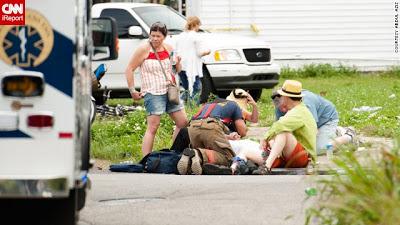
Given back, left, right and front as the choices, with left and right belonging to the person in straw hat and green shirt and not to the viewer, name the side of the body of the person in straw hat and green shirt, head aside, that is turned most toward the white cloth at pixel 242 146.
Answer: front

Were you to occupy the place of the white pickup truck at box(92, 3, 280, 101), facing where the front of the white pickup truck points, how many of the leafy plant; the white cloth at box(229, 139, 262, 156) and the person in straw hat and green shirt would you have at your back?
0

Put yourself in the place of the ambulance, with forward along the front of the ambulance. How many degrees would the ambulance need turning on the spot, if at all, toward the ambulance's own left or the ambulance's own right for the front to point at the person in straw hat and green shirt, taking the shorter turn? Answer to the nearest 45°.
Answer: approximately 45° to the ambulance's own right

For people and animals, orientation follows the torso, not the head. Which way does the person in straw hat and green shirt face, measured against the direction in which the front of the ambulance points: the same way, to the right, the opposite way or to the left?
to the left

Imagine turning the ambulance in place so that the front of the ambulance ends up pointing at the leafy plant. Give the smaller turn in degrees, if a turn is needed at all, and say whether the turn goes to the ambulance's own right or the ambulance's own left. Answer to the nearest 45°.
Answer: approximately 90° to the ambulance's own right

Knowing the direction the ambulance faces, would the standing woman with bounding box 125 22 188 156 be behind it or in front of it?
in front

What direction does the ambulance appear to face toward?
away from the camera

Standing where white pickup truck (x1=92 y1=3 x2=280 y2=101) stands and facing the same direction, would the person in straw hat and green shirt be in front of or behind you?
in front

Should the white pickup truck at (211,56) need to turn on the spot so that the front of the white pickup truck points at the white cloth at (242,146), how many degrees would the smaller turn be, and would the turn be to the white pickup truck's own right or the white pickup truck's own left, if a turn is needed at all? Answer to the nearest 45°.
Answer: approximately 45° to the white pickup truck's own right

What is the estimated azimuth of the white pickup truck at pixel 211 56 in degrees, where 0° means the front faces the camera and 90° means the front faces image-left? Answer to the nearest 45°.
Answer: approximately 315°

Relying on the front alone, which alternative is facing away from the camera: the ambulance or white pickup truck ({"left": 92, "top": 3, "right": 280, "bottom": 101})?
the ambulance

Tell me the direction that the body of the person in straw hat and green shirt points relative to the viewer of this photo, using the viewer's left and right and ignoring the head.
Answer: facing to the left of the viewer

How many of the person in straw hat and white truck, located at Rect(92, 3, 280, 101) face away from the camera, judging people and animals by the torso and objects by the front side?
0

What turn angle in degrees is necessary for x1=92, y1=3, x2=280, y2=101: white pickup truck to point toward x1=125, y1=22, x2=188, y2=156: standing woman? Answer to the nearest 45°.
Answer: approximately 45° to its right

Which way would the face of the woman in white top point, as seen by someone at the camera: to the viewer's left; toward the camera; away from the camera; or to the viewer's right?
away from the camera

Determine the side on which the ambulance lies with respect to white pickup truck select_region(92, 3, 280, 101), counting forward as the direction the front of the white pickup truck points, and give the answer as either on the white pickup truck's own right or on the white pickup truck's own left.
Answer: on the white pickup truck's own right
